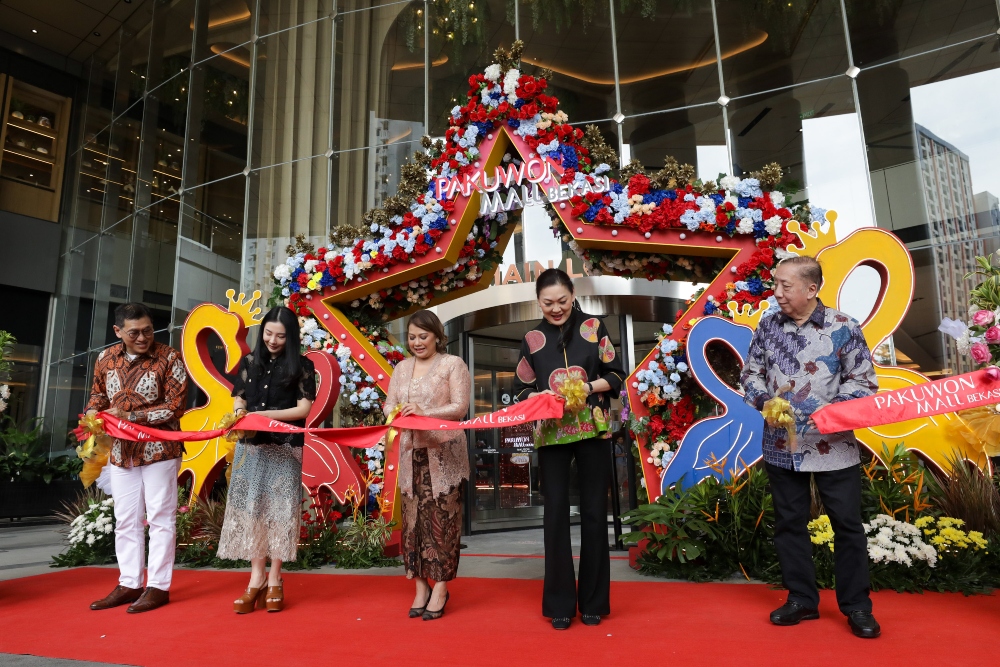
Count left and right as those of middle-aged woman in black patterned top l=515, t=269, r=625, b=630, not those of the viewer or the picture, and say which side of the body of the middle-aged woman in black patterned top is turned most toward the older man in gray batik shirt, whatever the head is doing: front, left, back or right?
left

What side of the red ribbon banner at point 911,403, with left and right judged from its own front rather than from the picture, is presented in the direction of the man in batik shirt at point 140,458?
right

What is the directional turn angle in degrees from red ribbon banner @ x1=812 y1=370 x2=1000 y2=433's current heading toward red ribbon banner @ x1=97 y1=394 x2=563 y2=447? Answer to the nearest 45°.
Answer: approximately 90° to its right

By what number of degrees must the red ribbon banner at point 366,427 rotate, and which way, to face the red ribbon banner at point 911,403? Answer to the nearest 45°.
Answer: approximately 45° to its left

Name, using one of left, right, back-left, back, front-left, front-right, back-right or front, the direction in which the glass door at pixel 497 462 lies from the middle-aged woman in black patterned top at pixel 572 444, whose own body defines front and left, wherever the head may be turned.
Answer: back

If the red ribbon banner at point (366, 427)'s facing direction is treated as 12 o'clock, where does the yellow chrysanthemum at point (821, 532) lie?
The yellow chrysanthemum is roughly at 9 o'clock from the red ribbon banner.

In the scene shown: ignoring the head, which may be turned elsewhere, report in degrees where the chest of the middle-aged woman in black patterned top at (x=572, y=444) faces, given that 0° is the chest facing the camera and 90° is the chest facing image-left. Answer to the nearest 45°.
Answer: approximately 0°

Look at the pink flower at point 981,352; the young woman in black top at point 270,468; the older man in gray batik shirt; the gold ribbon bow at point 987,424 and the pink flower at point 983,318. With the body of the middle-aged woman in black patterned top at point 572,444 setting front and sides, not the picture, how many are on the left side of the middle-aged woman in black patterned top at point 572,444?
4

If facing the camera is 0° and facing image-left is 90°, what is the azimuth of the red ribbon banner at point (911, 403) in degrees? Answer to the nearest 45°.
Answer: approximately 0°
